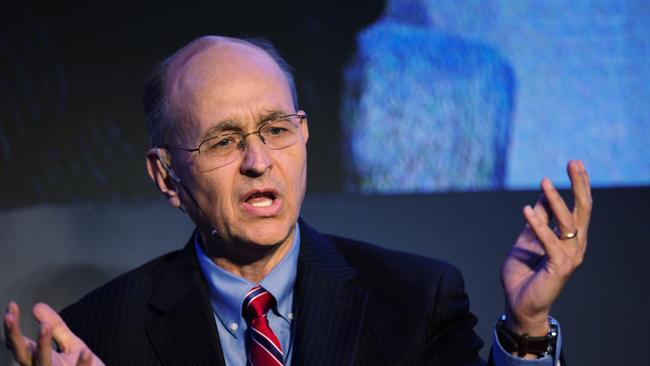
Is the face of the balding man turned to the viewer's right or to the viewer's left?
to the viewer's right

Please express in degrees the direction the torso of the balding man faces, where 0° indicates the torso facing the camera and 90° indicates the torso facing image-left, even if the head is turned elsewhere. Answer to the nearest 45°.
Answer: approximately 0°

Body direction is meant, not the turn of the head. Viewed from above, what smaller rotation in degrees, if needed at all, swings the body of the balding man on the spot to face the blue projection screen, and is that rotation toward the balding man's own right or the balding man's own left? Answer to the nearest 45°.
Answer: approximately 135° to the balding man's own left

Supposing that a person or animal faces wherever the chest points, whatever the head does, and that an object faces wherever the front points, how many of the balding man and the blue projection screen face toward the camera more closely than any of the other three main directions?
2
